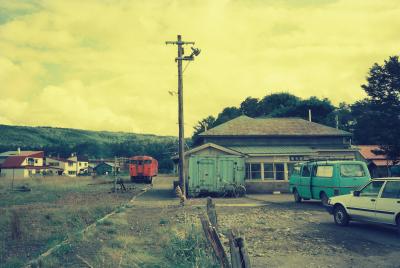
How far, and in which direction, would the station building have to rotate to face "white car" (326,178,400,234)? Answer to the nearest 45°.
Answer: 0° — it already faces it

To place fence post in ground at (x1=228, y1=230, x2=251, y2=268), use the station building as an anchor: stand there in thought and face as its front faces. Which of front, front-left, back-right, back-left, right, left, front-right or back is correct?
front

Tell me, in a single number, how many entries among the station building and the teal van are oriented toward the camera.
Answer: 1

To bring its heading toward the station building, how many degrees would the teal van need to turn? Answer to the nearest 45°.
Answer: approximately 45° to its right

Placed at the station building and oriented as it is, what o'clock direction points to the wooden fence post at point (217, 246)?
The wooden fence post is roughly at 12 o'clock from the station building.

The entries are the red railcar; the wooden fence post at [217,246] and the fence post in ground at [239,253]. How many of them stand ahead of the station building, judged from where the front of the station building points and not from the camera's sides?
2

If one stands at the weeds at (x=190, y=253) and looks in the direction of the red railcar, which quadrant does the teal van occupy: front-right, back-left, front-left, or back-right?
front-right

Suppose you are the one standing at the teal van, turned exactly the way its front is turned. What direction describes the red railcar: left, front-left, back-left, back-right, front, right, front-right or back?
front

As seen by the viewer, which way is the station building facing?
toward the camera

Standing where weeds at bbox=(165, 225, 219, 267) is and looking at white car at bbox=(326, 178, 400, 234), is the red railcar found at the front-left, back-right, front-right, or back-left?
front-left

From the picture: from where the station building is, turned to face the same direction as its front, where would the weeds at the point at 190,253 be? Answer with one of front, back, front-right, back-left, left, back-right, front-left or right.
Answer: front

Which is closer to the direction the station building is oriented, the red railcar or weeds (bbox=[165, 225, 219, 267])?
the weeds

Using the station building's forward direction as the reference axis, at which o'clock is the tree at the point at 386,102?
The tree is roughly at 8 o'clock from the station building.
